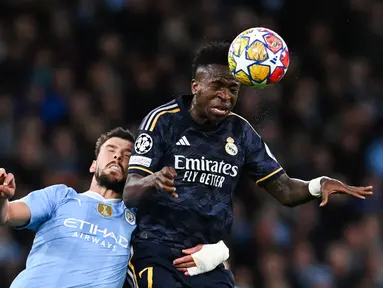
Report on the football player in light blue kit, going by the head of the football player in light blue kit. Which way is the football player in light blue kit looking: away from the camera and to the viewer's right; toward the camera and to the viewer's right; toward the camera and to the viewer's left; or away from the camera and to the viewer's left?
toward the camera and to the viewer's right
